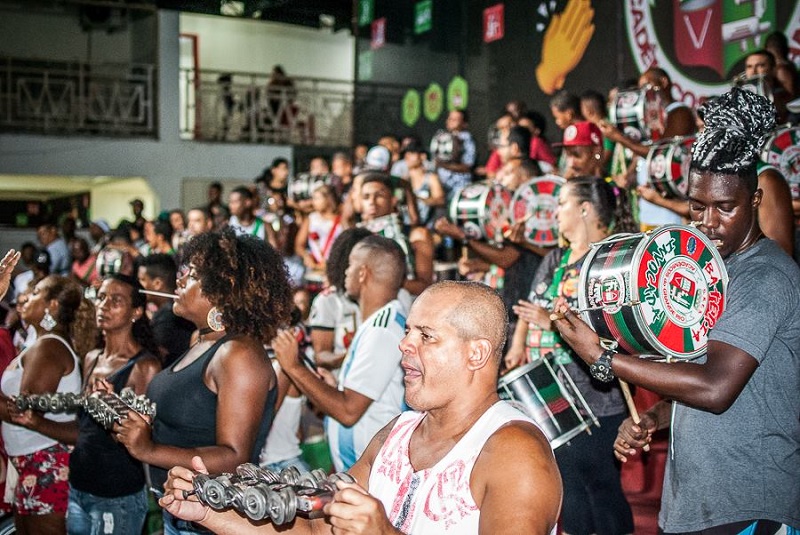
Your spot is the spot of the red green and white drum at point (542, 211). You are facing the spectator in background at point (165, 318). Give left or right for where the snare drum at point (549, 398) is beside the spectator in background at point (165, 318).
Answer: left

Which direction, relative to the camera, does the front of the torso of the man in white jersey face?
to the viewer's left

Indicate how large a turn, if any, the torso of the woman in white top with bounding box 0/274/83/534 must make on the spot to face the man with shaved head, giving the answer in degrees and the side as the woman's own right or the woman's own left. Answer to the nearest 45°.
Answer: approximately 90° to the woman's own left

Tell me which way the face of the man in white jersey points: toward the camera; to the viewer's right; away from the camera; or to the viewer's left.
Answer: to the viewer's left

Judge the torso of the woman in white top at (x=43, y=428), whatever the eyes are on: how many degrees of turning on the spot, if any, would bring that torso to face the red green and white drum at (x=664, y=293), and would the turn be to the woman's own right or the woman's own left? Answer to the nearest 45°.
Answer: approximately 135° to the woman's own left

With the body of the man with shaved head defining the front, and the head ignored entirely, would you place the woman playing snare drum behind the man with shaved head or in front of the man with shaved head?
behind
